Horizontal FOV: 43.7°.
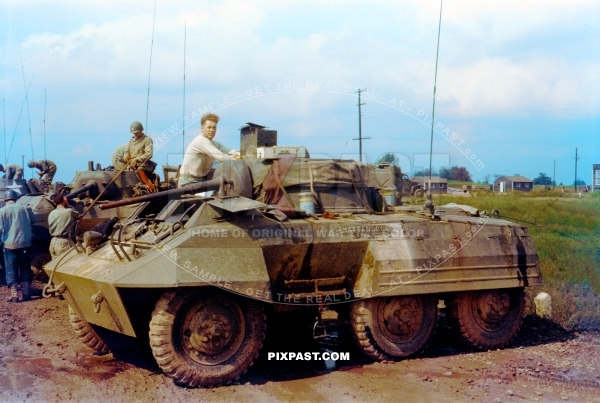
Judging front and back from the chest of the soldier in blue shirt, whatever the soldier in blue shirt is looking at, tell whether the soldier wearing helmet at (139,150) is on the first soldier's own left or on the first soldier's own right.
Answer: on the first soldier's own right

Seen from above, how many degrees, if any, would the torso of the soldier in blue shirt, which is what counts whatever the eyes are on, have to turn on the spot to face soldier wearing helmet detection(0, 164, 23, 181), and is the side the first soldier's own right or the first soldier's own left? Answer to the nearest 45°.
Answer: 0° — they already face them

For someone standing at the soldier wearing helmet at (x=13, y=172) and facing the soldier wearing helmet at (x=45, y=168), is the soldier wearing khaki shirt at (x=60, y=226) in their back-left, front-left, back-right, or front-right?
front-right

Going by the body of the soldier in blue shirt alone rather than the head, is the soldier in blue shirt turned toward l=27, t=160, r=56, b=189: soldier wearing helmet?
yes

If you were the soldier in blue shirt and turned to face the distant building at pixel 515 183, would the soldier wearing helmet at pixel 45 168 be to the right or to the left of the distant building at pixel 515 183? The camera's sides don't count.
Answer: left

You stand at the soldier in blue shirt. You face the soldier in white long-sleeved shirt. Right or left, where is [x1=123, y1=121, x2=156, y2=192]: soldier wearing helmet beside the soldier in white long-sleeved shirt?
left

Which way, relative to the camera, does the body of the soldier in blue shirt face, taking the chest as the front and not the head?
away from the camera
